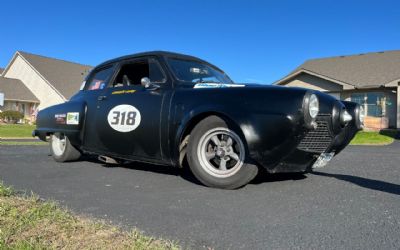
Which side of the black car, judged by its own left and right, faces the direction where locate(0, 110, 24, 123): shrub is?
back

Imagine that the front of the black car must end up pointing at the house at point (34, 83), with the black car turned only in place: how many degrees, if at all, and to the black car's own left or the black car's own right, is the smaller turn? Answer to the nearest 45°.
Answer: approximately 180°

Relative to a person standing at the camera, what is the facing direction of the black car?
facing the viewer and to the right of the viewer

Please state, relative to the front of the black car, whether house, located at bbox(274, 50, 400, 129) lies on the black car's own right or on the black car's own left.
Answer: on the black car's own left

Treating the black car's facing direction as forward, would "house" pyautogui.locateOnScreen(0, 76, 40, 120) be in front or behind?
behind

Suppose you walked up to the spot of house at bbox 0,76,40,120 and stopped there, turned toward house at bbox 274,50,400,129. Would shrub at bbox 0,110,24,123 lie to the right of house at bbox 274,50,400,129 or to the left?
right
